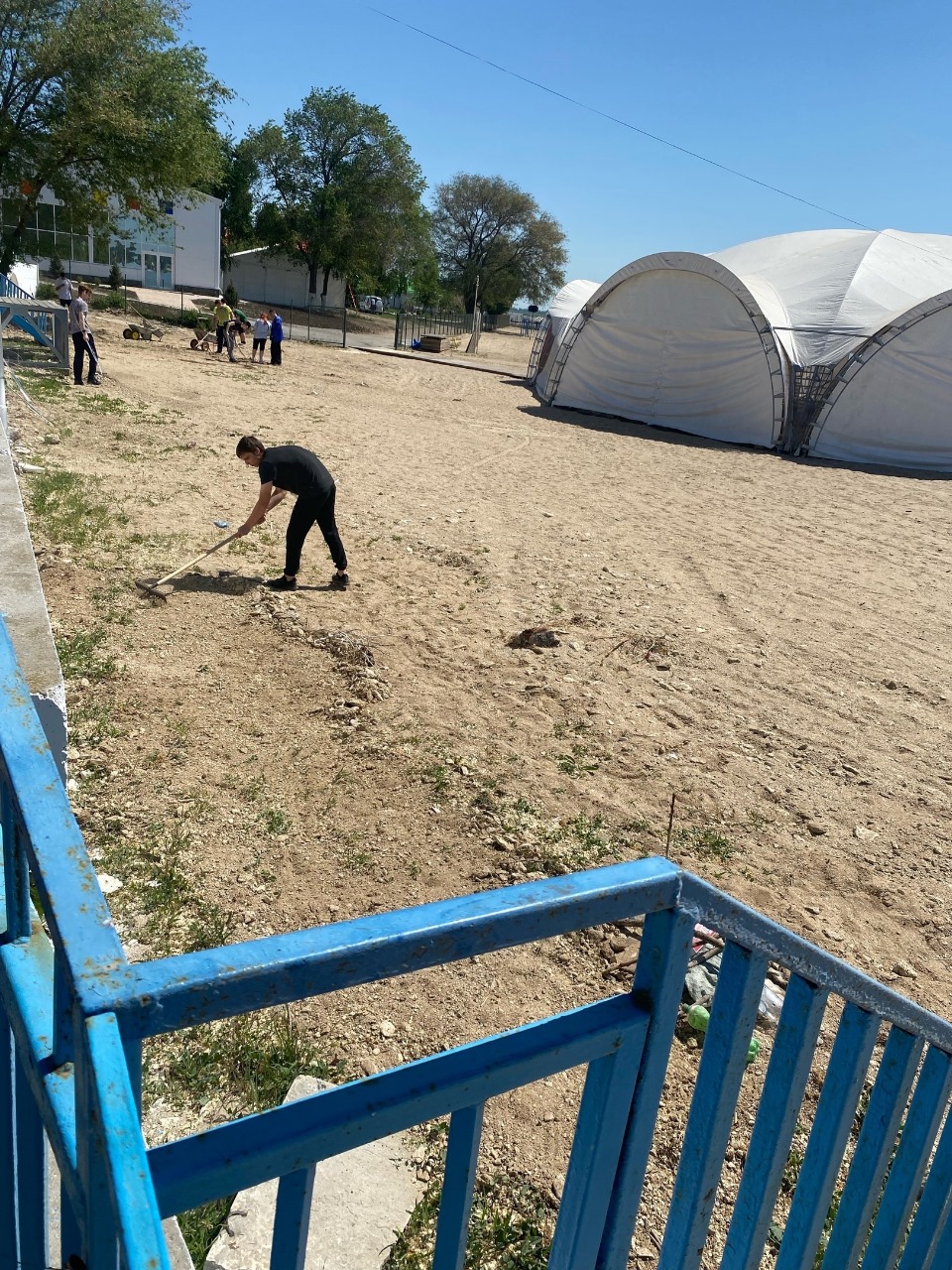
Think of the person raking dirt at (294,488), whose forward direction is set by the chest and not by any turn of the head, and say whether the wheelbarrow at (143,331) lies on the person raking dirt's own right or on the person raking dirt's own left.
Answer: on the person raking dirt's own right

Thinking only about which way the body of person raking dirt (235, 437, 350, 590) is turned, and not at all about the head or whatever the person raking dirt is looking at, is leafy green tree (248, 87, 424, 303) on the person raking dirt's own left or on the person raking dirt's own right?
on the person raking dirt's own right

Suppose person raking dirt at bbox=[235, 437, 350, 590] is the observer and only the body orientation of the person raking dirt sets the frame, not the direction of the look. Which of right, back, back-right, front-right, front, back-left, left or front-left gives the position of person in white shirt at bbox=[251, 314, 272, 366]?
right

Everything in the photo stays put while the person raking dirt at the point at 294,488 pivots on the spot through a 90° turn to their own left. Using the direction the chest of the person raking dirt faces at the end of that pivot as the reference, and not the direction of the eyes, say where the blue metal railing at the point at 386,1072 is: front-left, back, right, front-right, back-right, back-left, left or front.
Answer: front

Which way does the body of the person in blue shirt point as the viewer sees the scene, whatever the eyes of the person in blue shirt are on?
to the viewer's left

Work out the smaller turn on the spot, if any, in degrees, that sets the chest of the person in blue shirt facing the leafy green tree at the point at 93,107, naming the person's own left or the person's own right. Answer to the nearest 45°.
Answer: approximately 45° to the person's own right

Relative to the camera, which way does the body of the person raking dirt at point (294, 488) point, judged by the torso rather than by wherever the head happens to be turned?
to the viewer's left

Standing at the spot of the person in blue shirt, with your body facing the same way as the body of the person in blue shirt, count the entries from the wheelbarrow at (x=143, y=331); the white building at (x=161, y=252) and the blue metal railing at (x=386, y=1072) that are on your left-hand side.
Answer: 1
